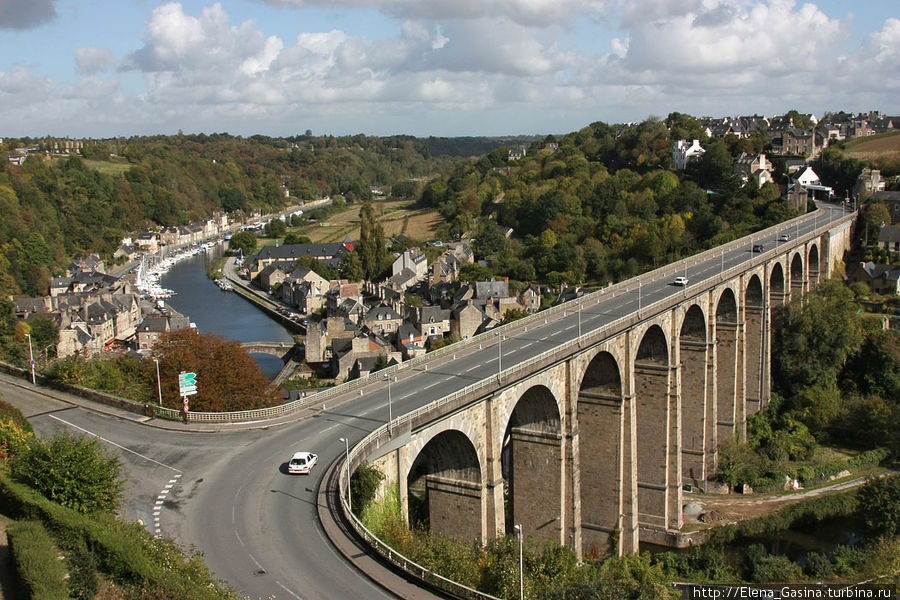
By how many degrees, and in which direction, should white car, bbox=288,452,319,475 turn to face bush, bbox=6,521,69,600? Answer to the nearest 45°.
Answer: approximately 180°

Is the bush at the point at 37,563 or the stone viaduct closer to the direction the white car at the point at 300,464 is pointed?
the stone viaduct

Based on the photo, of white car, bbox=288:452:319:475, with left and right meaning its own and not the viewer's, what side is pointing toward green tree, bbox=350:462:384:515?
right

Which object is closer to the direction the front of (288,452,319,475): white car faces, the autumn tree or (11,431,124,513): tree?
the autumn tree

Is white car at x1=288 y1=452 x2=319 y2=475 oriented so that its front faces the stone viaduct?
yes

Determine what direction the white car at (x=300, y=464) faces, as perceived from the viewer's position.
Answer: facing away from the viewer and to the right of the viewer
